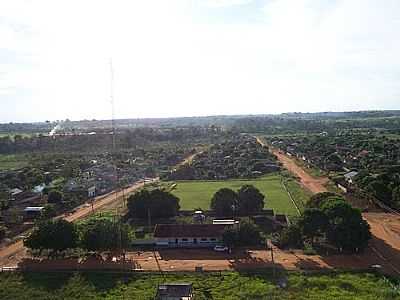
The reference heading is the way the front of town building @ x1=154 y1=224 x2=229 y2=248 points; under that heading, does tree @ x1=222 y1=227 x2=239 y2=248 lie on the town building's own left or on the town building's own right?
on the town building's own left

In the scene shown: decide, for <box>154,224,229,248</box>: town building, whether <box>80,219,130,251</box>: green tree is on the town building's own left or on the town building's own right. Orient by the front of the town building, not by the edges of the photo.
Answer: on the town building's own right

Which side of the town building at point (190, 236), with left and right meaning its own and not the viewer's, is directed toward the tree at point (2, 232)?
right

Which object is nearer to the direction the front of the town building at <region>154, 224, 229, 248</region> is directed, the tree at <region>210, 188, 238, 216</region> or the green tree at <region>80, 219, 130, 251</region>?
the green tree

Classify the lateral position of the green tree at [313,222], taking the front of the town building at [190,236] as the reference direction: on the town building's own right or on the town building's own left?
on the town building's own left

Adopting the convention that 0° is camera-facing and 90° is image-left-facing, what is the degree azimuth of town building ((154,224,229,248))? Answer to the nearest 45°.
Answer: approximately 0°

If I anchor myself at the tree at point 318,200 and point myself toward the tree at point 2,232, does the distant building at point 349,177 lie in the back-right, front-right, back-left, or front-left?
back-right

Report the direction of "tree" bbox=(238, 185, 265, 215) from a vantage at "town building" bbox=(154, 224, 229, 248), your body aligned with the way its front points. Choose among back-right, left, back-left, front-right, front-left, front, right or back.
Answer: back-left

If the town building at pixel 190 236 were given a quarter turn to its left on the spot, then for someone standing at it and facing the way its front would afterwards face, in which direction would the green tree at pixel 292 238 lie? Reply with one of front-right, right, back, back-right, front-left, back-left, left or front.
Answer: front

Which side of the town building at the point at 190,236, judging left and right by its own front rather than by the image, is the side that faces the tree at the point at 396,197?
left

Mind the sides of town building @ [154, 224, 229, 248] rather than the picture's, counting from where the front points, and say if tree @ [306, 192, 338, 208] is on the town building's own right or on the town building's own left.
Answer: on the town building's own left
